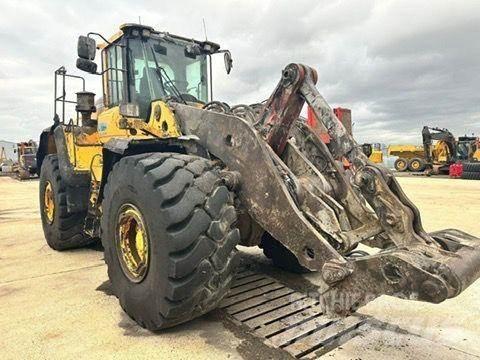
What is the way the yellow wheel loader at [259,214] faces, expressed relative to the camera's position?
facing the viewer and to the right of the viewer

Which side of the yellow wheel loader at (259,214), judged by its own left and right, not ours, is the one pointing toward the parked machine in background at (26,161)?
back

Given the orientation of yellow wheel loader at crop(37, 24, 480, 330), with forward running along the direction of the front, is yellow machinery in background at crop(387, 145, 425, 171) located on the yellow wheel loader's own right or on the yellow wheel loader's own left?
on the yellow wheel loader's own left

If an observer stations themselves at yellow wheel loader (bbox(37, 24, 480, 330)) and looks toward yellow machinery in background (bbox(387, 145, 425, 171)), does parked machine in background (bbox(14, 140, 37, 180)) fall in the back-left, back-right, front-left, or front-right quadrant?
front-left
